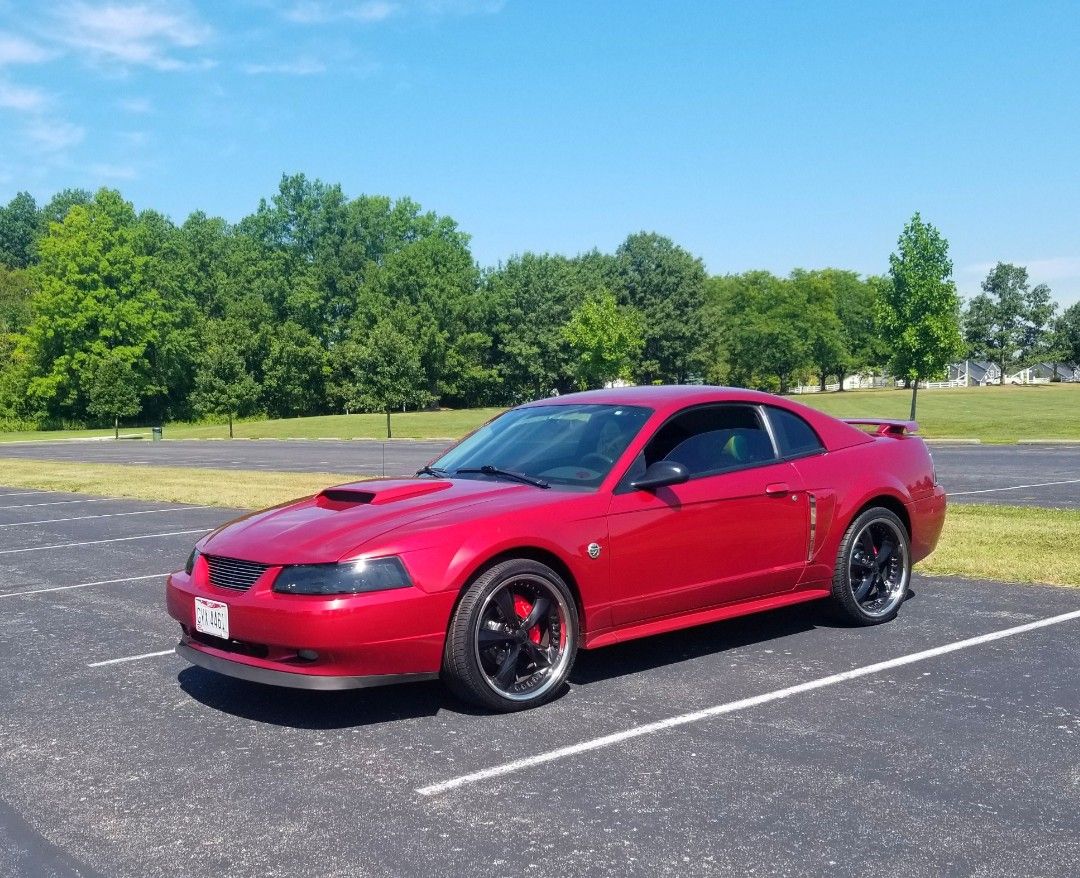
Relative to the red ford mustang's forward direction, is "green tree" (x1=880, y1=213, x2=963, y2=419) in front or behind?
behind

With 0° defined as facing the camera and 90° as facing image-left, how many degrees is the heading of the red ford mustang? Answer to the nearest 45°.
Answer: approximately 45°
